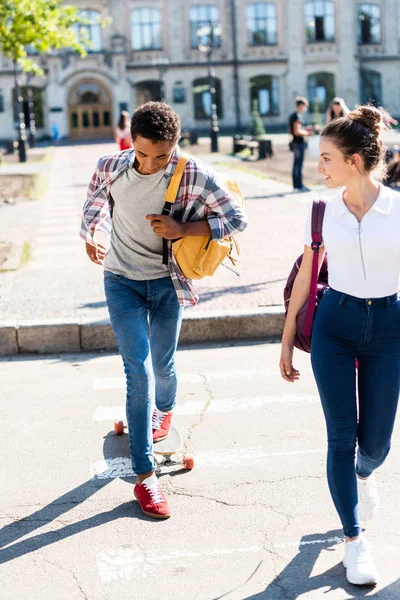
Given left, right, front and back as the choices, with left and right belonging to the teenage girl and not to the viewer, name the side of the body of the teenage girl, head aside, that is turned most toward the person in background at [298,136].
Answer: back

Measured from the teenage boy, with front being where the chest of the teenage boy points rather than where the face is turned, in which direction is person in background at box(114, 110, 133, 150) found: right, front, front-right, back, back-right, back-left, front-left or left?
back

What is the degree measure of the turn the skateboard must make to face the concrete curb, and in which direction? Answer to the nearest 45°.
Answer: approximately 180°

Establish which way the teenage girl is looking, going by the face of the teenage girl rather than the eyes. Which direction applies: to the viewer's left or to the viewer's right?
to the viewer's left

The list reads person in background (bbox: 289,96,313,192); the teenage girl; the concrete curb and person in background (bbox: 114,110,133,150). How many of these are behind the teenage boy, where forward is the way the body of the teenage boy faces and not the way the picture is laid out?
3
